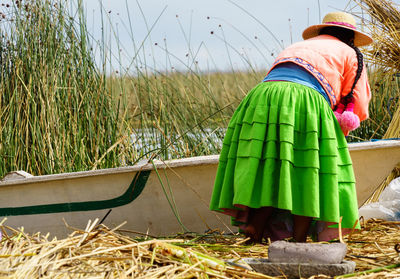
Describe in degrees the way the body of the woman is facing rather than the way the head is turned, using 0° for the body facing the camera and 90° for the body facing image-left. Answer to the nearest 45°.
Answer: approximately 225°

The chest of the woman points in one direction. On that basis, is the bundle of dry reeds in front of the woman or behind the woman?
in front
